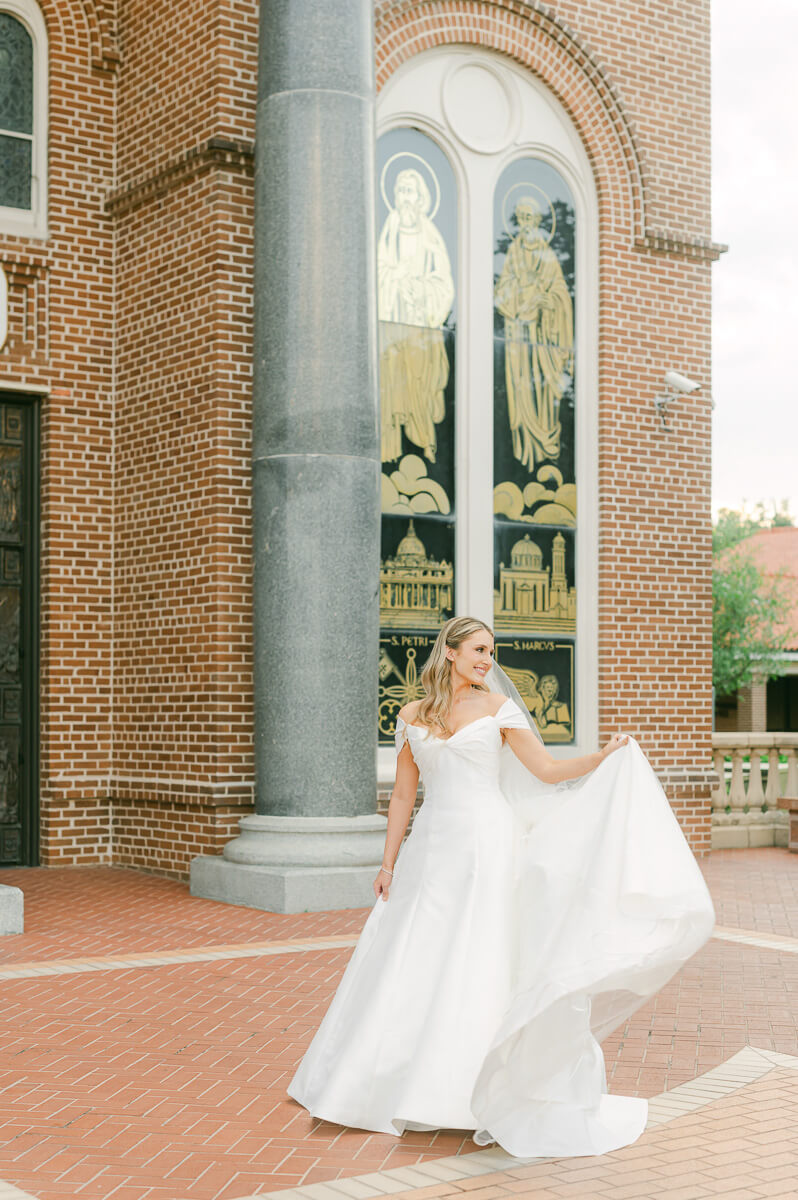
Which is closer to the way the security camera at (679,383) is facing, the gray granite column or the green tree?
the green tree

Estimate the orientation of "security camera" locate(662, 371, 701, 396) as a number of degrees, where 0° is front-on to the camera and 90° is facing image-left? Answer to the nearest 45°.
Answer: approximately 270°

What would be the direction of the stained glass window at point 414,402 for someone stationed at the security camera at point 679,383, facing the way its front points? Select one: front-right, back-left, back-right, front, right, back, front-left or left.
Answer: back-right

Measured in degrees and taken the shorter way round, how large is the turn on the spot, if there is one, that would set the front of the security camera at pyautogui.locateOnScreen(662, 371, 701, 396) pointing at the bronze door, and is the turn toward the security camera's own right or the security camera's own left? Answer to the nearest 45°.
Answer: approximately 180°

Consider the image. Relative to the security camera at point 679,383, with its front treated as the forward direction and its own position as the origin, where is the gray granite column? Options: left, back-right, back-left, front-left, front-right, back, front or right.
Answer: back-right

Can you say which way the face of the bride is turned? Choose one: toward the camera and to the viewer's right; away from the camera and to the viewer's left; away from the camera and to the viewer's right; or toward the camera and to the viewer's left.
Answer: toward the camera and to the viewer's right

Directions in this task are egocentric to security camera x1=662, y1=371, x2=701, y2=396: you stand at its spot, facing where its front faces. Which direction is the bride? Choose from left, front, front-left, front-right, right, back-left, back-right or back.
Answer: right

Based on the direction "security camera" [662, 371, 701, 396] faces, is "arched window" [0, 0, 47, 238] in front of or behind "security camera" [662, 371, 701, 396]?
behind

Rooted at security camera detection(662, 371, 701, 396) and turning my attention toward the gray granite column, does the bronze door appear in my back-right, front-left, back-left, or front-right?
front-right

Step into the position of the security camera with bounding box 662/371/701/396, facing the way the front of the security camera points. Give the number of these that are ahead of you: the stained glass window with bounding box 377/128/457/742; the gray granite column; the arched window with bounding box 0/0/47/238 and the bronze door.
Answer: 0
